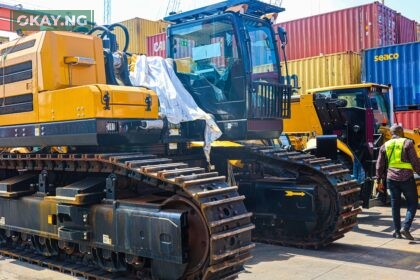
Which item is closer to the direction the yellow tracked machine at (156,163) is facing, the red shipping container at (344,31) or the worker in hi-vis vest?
the worker in hi-vis vest

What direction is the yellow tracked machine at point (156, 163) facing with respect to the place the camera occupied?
facing the viewer and to the right of the viewer

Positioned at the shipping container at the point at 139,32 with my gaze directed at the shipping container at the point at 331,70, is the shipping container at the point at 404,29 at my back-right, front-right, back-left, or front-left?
front-left

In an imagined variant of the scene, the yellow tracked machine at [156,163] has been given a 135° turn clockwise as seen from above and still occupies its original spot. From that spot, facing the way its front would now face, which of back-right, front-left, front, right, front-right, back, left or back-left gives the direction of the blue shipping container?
back-right

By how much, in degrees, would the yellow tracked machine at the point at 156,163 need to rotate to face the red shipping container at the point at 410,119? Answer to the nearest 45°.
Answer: approximately 90° to its left

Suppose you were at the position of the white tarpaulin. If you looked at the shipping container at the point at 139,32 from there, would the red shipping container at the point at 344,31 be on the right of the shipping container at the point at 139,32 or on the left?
right

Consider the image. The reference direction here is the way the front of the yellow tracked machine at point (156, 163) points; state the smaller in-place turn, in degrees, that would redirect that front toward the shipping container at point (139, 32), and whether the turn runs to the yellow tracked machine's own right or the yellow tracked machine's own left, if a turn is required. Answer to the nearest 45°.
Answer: approximately 135° to the yellow tracked machine's own left

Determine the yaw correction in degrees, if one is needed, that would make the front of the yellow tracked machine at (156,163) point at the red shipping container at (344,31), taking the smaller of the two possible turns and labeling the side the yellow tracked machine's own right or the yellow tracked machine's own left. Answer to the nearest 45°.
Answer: approximately 90° to the yellow tracked machine's own left

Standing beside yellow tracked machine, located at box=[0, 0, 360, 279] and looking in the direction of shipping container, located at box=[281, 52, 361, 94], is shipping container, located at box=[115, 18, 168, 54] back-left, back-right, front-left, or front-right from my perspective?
front-left

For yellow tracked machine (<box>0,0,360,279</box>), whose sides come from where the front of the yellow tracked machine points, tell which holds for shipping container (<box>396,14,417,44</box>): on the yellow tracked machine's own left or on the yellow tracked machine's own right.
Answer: on the yellow tracked machine's own left

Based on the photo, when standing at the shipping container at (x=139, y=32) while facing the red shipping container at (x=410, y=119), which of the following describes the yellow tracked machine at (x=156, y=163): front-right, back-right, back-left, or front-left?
front-right
